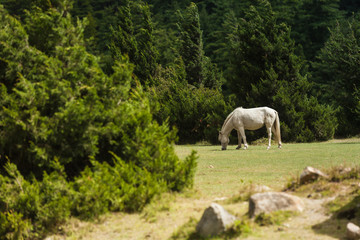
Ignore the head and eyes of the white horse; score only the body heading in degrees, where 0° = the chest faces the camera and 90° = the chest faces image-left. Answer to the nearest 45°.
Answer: approximately 90°

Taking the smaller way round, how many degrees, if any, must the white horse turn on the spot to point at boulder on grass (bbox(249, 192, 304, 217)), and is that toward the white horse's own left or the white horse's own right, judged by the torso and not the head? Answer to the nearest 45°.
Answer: approximately 90° to the white horse's own left

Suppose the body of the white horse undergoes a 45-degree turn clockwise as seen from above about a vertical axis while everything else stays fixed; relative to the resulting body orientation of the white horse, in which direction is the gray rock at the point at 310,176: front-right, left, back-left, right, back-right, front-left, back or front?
back-left

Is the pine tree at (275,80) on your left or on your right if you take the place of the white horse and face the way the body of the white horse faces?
on your right

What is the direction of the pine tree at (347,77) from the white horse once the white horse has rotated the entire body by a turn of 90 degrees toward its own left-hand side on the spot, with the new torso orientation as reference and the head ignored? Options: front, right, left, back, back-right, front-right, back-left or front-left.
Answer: back-left

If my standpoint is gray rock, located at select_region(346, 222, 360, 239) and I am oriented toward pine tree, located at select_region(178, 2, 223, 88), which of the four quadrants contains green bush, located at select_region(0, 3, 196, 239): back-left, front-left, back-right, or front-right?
front-left

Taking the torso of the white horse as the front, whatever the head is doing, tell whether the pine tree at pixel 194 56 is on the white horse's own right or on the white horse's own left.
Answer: on the white horse's own right

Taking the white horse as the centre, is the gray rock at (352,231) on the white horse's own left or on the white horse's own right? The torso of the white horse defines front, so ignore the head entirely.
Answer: on the white horse's own left

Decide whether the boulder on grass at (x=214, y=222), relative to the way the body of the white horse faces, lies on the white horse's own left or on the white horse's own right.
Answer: on the white horse's own left
